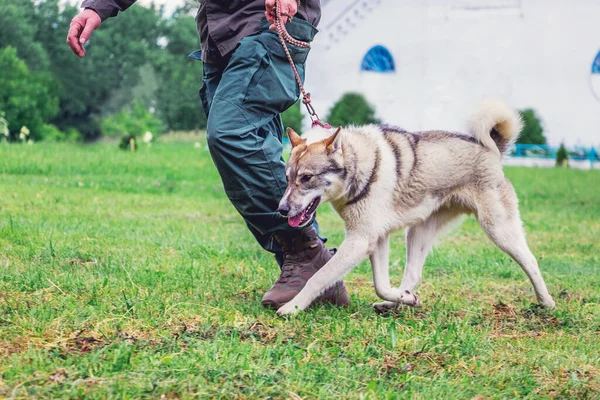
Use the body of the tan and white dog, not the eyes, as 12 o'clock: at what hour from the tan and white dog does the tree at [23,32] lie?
The tree is roughly at 2 o'clock from the tan and white dog.

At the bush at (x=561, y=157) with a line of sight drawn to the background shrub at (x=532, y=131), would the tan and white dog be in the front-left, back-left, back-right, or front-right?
back-left

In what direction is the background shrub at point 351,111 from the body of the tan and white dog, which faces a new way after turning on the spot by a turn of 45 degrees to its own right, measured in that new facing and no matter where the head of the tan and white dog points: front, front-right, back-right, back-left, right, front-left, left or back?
front-right

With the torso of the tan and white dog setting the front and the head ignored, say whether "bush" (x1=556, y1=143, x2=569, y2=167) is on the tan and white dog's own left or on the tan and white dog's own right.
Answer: on the tan and white dog's own right

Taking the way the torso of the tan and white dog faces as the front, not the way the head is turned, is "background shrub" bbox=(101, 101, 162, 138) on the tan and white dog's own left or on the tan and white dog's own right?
on the tan and white dog's own right

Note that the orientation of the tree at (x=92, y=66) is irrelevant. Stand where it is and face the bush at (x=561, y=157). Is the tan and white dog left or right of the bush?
right

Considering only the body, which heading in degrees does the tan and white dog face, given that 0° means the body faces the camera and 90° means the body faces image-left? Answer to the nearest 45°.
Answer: approximately 90°

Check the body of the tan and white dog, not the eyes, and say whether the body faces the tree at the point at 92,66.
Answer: no

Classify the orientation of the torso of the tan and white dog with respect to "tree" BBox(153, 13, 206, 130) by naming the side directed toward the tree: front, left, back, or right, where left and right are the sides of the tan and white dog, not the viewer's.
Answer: right

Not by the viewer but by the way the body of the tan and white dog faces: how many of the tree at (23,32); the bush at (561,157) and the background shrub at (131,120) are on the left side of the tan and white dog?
0

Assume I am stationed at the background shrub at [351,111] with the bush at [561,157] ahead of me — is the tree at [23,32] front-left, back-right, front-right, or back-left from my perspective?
back-left
